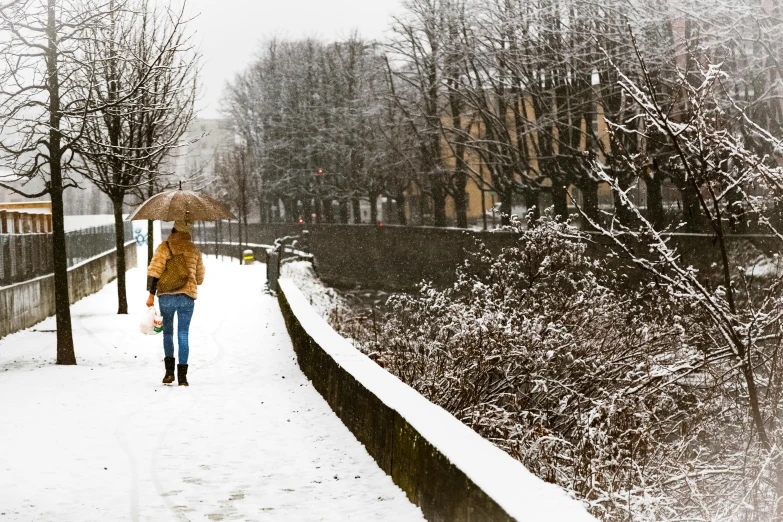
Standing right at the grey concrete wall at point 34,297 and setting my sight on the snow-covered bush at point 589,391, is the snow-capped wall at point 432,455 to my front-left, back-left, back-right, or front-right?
front-right

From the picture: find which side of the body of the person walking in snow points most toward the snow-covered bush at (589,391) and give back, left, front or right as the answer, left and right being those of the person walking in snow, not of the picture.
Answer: right

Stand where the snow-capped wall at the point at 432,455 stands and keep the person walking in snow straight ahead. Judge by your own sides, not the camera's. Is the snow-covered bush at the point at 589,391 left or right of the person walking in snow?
right

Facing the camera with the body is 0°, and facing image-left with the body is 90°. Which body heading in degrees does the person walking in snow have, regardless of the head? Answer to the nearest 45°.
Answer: approximately 180°

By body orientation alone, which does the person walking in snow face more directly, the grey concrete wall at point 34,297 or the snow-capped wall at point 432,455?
the grey concrete wall

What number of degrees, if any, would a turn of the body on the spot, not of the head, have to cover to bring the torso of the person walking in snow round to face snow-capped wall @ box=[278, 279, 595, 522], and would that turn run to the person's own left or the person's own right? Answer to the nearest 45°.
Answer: approximately 180°
